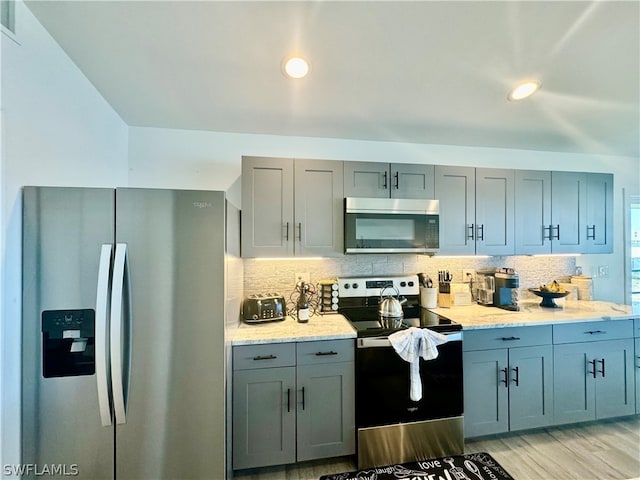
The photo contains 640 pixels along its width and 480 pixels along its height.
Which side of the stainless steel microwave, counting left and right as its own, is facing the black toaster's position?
right

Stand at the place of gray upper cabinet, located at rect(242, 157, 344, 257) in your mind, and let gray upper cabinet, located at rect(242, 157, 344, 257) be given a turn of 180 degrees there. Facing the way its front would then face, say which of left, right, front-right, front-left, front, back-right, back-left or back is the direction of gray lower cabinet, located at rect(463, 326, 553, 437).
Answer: right

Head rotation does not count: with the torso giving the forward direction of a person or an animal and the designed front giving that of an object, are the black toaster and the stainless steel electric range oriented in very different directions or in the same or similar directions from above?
same or similar directions

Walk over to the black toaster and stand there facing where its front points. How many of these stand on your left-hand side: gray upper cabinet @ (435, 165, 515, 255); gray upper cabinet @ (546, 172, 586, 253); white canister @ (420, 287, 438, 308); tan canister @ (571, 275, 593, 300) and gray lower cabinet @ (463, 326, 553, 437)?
5

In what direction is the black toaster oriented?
toward the camera

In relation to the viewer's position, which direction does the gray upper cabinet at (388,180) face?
facing the viewer

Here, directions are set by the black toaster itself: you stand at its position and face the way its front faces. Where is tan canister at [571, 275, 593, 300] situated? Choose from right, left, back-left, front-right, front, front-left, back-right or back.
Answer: left

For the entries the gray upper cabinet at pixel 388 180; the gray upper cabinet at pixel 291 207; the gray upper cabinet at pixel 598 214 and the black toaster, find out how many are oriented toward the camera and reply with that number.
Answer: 4

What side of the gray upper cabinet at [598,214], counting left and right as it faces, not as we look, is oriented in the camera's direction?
front

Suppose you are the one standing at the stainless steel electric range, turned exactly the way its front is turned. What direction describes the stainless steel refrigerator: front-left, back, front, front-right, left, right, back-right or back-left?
front-right

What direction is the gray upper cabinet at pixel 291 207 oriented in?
toward the camera

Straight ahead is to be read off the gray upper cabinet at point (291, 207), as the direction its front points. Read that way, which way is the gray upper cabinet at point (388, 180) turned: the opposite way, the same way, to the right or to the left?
the same way
